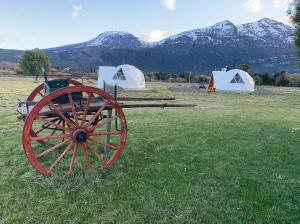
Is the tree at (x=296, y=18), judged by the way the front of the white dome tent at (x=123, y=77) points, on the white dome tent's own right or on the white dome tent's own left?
on the white dome tent's own left
